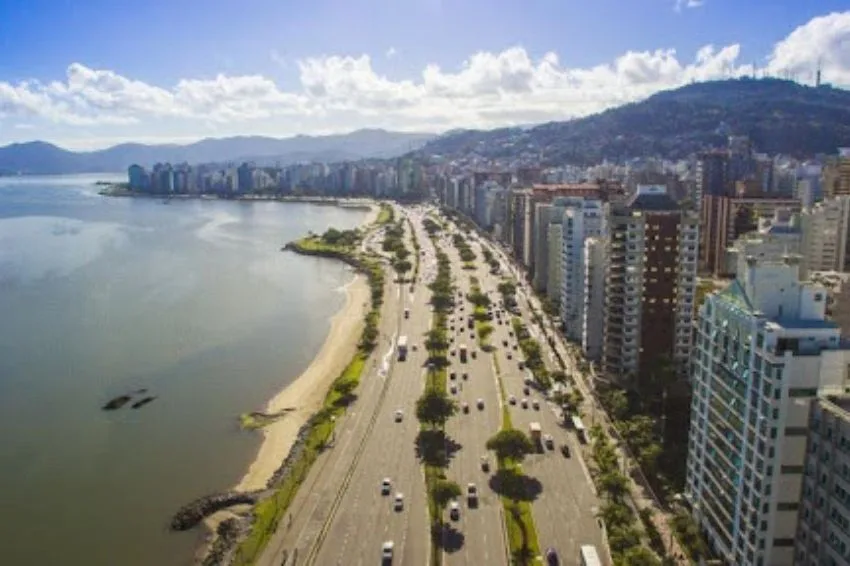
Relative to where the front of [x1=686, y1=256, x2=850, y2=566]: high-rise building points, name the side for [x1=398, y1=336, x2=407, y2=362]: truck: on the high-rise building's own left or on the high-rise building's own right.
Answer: on the high-rise building's own right

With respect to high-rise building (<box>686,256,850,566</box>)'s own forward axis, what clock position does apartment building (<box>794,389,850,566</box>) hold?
The apartment building is roughly at 9 o'clock from the high-rise building.

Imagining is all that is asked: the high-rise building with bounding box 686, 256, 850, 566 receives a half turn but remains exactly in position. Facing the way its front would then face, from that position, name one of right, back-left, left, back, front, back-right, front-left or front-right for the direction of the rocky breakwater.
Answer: back-left

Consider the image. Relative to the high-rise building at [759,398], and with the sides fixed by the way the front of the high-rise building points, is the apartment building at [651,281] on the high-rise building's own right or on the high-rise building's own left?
on the high-rise building's own right

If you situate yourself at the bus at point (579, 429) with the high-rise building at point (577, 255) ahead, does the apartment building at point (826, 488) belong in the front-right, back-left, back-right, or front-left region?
back-right

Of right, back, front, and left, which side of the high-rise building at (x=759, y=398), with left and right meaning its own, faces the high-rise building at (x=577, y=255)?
right

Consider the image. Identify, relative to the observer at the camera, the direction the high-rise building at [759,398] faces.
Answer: facing the viewer and to the left of the viewer

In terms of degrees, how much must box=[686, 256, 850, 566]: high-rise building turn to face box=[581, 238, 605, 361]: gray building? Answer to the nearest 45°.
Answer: approximately 90° to its right
